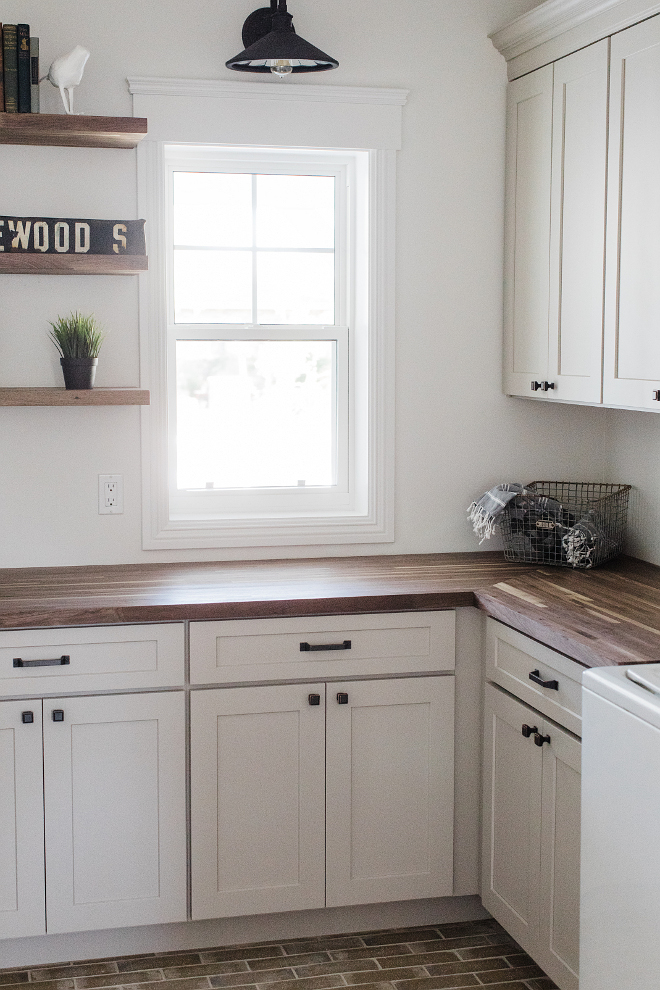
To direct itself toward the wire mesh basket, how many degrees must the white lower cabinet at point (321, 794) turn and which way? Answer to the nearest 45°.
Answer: approximately 135° to its left

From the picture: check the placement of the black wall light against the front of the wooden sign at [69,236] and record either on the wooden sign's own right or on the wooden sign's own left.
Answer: on the wooden sign's own left

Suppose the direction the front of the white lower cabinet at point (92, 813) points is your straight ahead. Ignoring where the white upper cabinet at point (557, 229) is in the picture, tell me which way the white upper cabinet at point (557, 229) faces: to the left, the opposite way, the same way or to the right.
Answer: to the right

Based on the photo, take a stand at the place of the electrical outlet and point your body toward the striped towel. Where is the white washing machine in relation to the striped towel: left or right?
right

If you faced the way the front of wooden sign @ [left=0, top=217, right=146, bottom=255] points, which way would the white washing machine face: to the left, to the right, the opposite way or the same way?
to the right

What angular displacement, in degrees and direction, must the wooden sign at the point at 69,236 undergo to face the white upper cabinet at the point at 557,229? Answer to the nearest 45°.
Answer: approximately 90° to its left

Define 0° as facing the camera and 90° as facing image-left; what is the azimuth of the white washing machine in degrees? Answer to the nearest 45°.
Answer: approximately 45°

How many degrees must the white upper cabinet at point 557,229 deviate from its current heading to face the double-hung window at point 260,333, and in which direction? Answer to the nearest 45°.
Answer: approximately 45° to its right
